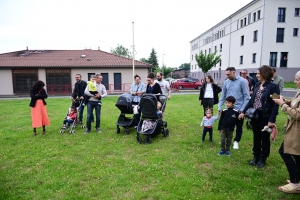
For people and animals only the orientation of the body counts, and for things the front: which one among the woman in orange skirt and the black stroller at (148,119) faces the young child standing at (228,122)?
the woman in orange skirt

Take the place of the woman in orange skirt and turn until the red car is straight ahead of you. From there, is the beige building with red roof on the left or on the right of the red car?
left

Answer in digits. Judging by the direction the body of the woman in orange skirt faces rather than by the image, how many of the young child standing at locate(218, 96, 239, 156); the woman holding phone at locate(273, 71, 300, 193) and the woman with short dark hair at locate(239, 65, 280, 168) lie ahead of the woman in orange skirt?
3

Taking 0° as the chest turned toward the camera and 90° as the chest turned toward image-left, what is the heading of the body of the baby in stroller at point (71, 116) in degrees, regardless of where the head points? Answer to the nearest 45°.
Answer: approximately 45°

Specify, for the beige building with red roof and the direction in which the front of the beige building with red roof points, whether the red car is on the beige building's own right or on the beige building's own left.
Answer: on the beige building's own left

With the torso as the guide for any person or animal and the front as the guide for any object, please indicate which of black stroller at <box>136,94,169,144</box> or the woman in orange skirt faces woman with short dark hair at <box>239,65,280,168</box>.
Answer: the woman in orange skirt

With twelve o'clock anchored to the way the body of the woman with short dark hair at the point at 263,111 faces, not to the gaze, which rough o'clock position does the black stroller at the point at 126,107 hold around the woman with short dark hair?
The black stroller is roughly at 2 o'clock from the woman with short dark hair.

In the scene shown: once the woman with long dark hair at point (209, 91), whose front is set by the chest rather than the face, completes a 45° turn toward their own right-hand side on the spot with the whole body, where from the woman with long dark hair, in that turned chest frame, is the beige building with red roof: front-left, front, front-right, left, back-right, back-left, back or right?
right

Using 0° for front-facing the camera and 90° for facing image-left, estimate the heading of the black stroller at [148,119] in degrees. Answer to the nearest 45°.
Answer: approximately 45°
